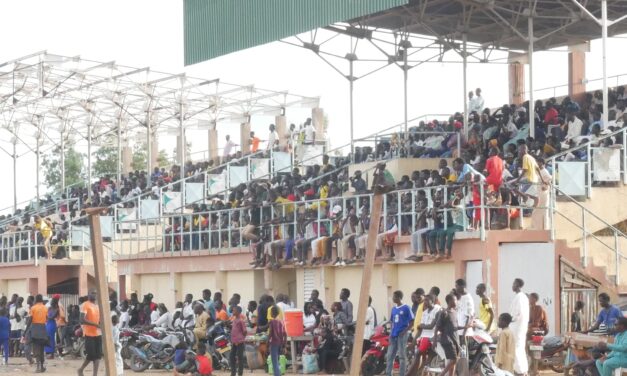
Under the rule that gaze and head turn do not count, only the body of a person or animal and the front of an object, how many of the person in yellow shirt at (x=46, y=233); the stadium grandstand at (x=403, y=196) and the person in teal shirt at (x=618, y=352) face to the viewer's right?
0

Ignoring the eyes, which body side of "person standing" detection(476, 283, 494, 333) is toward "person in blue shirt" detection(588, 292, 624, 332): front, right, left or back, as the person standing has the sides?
back

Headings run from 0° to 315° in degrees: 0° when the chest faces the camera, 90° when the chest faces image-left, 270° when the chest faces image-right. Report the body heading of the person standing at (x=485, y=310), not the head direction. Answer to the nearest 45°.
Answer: approximately 45°

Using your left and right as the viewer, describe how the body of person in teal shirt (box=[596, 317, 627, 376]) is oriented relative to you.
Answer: facing to the left of the viewer

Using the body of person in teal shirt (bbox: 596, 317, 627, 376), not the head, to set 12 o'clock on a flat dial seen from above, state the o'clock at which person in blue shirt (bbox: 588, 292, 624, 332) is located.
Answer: person in blue shirt (bbox: 588, 292, 624, 332) is roughly at 3 o'clock from person in teal shirt (bbox: 596, 317, 627, 376).

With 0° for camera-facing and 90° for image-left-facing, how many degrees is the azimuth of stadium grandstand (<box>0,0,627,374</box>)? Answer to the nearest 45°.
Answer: approximately 45°

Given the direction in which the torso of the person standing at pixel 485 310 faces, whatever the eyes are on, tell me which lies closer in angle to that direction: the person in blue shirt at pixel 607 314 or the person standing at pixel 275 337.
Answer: the person standing

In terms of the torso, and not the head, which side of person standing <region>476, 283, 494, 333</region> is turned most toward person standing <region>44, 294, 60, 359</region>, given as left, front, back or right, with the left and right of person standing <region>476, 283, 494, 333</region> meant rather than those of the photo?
front

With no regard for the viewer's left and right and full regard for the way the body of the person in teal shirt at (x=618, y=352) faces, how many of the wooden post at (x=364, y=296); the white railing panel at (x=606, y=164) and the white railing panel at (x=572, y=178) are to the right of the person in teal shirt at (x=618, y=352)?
2

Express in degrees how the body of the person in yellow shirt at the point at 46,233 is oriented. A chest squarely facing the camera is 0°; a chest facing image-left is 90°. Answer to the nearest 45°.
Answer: approximately 45°

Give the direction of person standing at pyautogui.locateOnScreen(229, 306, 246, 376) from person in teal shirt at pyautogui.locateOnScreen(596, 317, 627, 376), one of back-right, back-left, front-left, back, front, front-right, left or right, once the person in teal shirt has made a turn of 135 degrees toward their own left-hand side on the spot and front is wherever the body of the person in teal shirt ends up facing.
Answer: back

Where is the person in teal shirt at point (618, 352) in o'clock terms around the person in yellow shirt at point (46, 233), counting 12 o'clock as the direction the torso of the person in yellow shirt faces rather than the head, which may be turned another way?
The person in teal shirt is roughly at 10 o'clock from the person in yellow shirt.

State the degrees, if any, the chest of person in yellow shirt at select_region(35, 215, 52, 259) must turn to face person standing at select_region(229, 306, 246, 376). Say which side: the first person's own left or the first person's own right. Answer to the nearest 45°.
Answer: approximately 45° to the first person's own left
